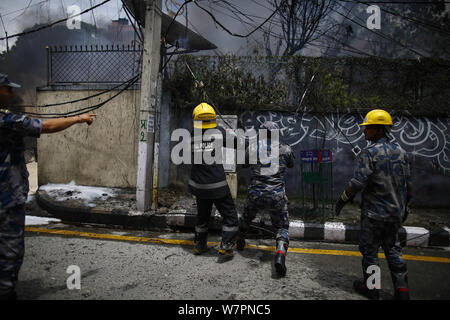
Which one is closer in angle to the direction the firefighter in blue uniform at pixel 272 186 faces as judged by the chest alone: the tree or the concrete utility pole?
the tree

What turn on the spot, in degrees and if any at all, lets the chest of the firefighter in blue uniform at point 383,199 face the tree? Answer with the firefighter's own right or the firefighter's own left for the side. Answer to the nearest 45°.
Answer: approximately 45° to the firefighter's own right

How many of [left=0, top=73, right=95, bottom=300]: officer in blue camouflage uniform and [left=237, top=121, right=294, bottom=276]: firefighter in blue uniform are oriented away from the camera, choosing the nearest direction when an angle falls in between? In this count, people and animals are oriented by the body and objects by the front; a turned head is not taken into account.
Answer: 1

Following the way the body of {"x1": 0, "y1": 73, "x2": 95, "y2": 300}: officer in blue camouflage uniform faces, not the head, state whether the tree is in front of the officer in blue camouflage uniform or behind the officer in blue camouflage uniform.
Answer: in front

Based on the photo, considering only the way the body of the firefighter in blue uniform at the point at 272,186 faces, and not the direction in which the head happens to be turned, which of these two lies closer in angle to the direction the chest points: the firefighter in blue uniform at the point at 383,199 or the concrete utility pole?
the concrete utility pole

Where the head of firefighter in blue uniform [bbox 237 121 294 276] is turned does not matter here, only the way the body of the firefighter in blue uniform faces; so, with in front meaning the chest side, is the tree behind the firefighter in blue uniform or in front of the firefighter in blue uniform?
in front

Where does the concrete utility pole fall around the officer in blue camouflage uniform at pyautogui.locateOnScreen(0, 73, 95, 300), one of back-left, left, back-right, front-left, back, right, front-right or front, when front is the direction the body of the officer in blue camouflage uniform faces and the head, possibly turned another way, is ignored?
front-left

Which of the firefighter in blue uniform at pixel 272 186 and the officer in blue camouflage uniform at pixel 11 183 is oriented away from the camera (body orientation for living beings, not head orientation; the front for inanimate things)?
the firefighter in blue uniform at pixel 272 186

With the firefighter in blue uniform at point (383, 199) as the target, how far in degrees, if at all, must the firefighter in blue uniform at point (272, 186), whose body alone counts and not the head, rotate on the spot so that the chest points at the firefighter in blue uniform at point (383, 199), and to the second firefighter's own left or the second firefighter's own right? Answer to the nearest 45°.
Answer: approximately 135° to the second firefighter's own right

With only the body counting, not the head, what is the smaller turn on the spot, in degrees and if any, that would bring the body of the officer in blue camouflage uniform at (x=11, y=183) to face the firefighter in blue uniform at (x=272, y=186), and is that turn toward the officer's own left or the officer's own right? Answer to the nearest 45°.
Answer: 0° — they already face them

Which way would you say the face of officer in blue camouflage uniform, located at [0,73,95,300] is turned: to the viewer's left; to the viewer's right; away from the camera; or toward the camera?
to the viewer's right

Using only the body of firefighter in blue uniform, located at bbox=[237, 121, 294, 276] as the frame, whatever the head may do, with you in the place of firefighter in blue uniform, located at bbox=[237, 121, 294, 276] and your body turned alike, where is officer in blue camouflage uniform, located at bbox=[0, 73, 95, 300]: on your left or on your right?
on your left

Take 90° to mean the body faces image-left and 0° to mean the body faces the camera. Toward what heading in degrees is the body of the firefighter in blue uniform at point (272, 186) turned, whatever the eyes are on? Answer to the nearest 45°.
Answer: approximately 180°

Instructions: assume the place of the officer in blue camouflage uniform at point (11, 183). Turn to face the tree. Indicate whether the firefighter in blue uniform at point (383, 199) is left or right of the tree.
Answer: right

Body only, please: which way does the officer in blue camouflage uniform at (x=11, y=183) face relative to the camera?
to the viewer's right

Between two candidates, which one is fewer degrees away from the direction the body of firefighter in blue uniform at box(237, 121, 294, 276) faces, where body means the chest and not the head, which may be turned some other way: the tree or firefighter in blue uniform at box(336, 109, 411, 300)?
the tree

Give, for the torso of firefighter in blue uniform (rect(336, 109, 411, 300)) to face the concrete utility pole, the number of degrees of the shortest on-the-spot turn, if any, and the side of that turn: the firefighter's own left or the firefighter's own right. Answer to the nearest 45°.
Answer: approximately 45° to the firefighter's own left

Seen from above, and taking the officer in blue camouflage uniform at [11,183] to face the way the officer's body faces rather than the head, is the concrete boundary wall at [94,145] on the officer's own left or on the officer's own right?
on the officer's own left

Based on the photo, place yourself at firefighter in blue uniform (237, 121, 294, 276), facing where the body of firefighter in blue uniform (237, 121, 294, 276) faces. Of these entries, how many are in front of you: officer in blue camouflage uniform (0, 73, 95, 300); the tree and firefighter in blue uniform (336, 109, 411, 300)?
1
